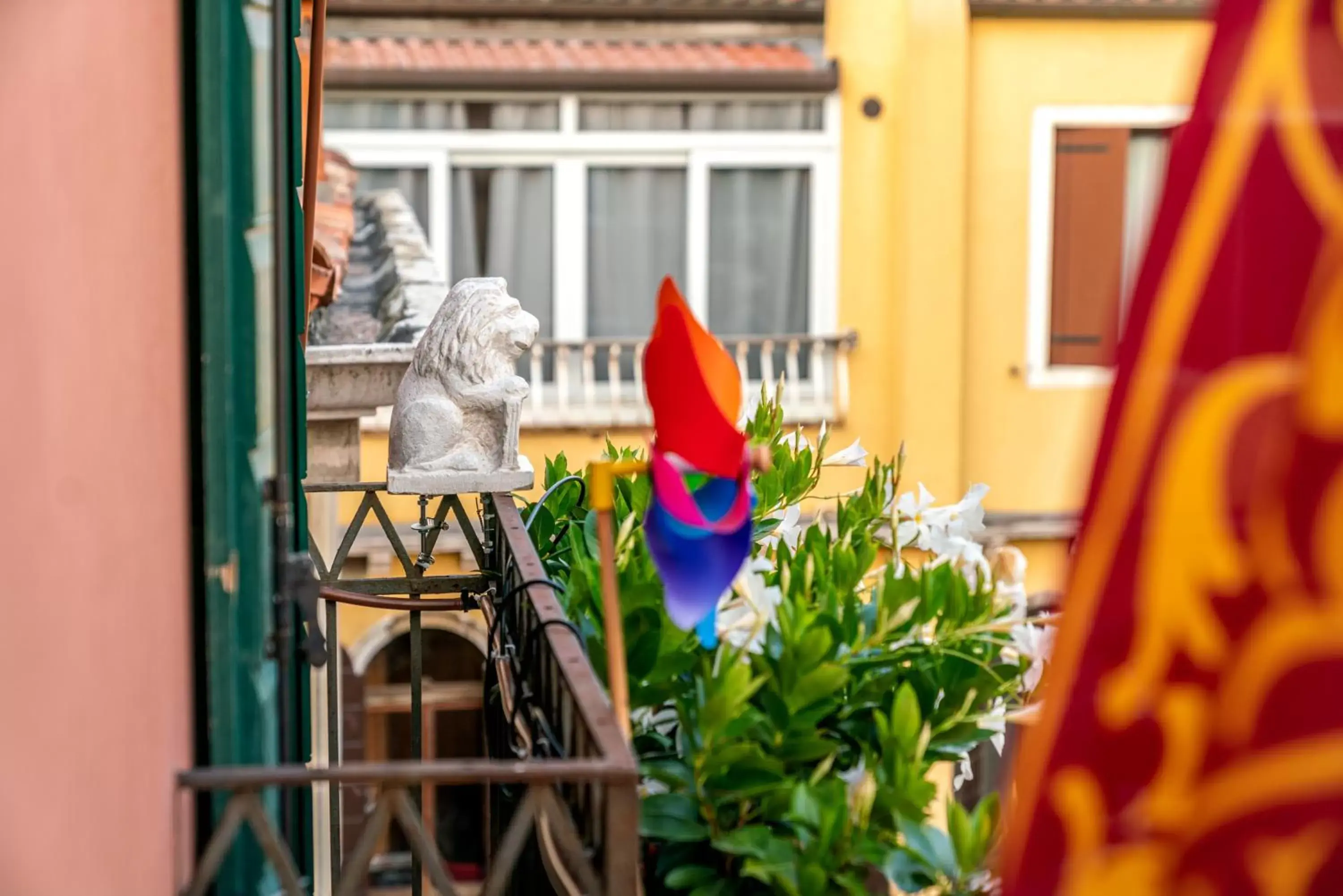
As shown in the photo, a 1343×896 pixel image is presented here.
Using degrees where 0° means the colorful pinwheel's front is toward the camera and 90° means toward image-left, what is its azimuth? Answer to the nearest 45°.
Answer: approximately 270°

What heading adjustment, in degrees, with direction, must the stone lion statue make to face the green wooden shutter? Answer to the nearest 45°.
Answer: approximately 90° to its right

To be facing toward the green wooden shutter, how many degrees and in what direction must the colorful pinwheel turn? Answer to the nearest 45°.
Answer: approximately 180°

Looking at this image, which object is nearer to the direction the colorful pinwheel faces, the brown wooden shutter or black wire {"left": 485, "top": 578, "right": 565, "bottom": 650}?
the brown wooden shutter

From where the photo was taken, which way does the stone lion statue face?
to the viewer's right

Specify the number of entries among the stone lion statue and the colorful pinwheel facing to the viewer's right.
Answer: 2

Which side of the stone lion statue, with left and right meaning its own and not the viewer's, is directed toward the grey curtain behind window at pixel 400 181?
left

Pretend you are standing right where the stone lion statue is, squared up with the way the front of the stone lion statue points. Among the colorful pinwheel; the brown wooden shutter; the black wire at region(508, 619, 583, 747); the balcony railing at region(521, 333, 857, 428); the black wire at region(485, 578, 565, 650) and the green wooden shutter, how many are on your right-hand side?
4

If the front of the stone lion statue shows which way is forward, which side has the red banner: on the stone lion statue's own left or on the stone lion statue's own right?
on the stone lion statue's own right

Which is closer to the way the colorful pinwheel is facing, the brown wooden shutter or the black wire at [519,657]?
the brown wooden shutter

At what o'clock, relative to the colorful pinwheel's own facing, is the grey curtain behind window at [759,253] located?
The grey curtain behind window is roughly at 9 o'clock from the colorful pinwheel.

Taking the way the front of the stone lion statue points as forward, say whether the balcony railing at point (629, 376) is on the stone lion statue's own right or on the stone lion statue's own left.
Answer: on the stone lion statue's own left
